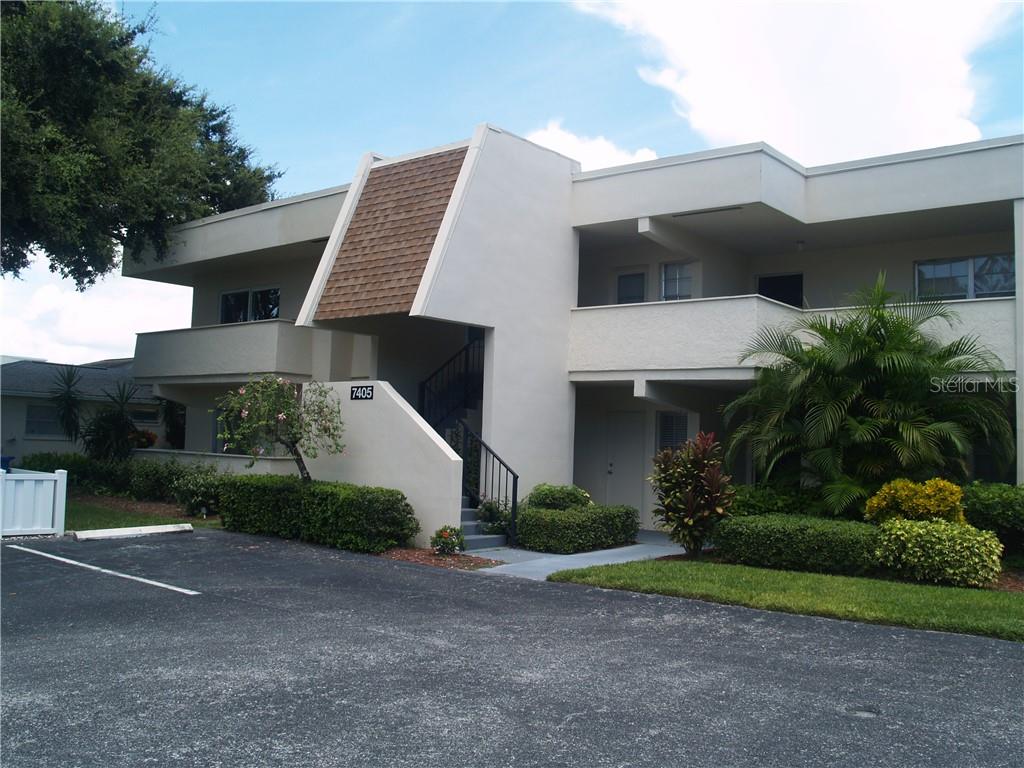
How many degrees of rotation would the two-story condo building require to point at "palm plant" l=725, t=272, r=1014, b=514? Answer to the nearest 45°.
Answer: approximately 90° to its left

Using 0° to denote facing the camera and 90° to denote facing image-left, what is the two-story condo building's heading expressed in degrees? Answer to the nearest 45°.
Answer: approximately 45°

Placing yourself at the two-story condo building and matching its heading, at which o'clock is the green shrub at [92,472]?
The green shrub is roughly at 2 o'clock from the two-story condo building.

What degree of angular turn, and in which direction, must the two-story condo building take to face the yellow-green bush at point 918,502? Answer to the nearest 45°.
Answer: approximately 90° to its left

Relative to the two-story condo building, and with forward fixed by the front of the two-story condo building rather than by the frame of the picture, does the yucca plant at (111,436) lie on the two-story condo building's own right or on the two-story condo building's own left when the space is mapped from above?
on the two-story condo building's own right

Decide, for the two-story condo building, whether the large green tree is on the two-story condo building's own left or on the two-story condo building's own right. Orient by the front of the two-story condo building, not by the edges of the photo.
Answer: on the two-story condo building's own right

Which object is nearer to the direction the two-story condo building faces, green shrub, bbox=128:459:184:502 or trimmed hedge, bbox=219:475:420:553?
the trimmed hedge

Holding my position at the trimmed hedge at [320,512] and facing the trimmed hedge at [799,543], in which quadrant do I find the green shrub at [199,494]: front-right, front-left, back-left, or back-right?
back-left

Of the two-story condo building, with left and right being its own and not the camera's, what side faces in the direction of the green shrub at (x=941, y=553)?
left
